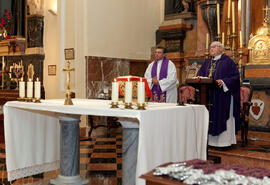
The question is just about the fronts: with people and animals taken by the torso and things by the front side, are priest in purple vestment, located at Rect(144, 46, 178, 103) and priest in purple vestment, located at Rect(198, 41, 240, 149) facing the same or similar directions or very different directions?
same or similar directions

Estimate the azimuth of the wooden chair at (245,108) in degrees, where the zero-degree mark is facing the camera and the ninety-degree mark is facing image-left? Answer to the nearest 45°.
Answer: approximately 45°

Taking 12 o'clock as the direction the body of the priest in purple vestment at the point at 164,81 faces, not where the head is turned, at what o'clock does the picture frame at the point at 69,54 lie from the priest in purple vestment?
The picture frame is roughly at 3 o'clock from the priest in purple vestment.

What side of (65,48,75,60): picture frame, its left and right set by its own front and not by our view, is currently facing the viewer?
front

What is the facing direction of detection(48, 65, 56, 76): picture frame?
toward the camera

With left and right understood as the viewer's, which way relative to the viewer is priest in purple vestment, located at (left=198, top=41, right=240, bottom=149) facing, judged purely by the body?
facing the viewer and to the left of the viewer

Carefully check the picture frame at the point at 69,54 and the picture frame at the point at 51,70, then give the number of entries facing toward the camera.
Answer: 2

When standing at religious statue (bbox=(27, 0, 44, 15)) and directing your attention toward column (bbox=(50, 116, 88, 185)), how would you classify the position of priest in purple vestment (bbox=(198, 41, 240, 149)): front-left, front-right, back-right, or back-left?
front-left

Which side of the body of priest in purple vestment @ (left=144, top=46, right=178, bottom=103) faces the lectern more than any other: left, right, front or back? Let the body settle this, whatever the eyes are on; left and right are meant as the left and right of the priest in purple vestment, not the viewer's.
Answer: left

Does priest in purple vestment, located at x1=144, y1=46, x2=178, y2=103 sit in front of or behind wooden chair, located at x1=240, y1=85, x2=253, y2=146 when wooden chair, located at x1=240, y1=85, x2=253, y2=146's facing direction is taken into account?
in front

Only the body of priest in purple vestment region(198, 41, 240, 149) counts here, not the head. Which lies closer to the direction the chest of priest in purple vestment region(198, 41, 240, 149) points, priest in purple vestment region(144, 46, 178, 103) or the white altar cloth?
the white altar cloth

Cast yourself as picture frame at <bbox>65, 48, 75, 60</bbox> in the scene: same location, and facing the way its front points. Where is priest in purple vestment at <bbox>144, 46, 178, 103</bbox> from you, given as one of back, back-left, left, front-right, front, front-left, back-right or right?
front-left
